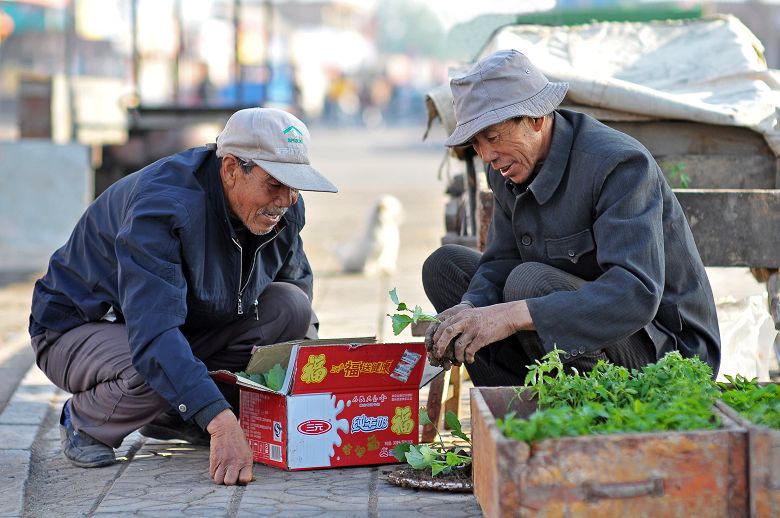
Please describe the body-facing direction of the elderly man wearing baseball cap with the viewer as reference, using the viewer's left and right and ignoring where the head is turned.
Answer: facing the viewer and to the right of the viewer

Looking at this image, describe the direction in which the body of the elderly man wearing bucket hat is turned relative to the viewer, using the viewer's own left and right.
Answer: facing the viewer and to the left of the viewer

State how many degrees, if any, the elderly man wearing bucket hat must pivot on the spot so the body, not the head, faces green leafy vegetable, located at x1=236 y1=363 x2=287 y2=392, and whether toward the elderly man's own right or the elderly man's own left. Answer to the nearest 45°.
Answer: approximately 45° to the elderly man's own right

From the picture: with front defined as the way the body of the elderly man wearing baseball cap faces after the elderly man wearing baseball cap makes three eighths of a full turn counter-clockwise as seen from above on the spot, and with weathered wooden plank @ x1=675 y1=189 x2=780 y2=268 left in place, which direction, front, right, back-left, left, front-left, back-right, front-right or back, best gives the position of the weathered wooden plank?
right

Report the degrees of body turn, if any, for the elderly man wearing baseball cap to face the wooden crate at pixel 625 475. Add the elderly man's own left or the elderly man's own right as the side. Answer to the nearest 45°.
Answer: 0° — they already face it

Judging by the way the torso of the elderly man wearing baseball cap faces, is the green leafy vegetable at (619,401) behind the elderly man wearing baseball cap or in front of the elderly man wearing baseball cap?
in front

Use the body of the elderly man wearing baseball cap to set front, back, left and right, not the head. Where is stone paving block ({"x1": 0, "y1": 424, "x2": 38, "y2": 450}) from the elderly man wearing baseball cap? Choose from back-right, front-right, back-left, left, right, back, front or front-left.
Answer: back

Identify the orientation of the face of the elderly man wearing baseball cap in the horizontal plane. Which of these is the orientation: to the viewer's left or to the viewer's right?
to the viewer's right

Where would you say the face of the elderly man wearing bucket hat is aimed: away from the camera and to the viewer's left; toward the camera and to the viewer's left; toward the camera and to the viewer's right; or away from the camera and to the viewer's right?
toward the camera and to the viewer's left

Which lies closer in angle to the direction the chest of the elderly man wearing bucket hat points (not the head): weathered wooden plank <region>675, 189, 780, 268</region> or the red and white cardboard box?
the red and white cardboard box

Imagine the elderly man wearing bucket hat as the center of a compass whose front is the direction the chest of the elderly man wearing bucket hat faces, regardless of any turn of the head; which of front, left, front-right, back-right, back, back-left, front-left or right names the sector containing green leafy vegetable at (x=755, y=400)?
left

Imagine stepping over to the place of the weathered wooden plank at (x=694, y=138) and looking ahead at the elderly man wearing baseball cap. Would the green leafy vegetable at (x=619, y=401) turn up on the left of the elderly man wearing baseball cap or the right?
left

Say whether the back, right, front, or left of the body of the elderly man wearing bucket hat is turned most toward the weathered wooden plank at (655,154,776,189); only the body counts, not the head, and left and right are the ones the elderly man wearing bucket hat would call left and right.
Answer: back

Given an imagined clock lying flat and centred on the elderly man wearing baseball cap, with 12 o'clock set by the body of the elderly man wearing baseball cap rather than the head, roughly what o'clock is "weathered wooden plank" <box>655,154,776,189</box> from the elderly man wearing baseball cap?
The weathered wooden plank is roughly at 10 o'clock from the elderly man wearing baseball cap.

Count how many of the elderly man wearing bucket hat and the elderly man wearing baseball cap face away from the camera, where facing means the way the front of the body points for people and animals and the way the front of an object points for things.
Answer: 0
